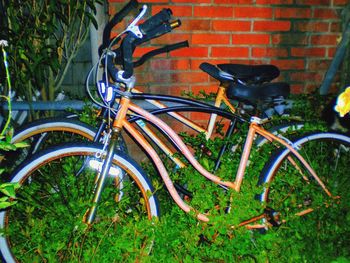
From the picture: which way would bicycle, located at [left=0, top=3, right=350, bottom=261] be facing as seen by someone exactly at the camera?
facing to the left of the viewer
